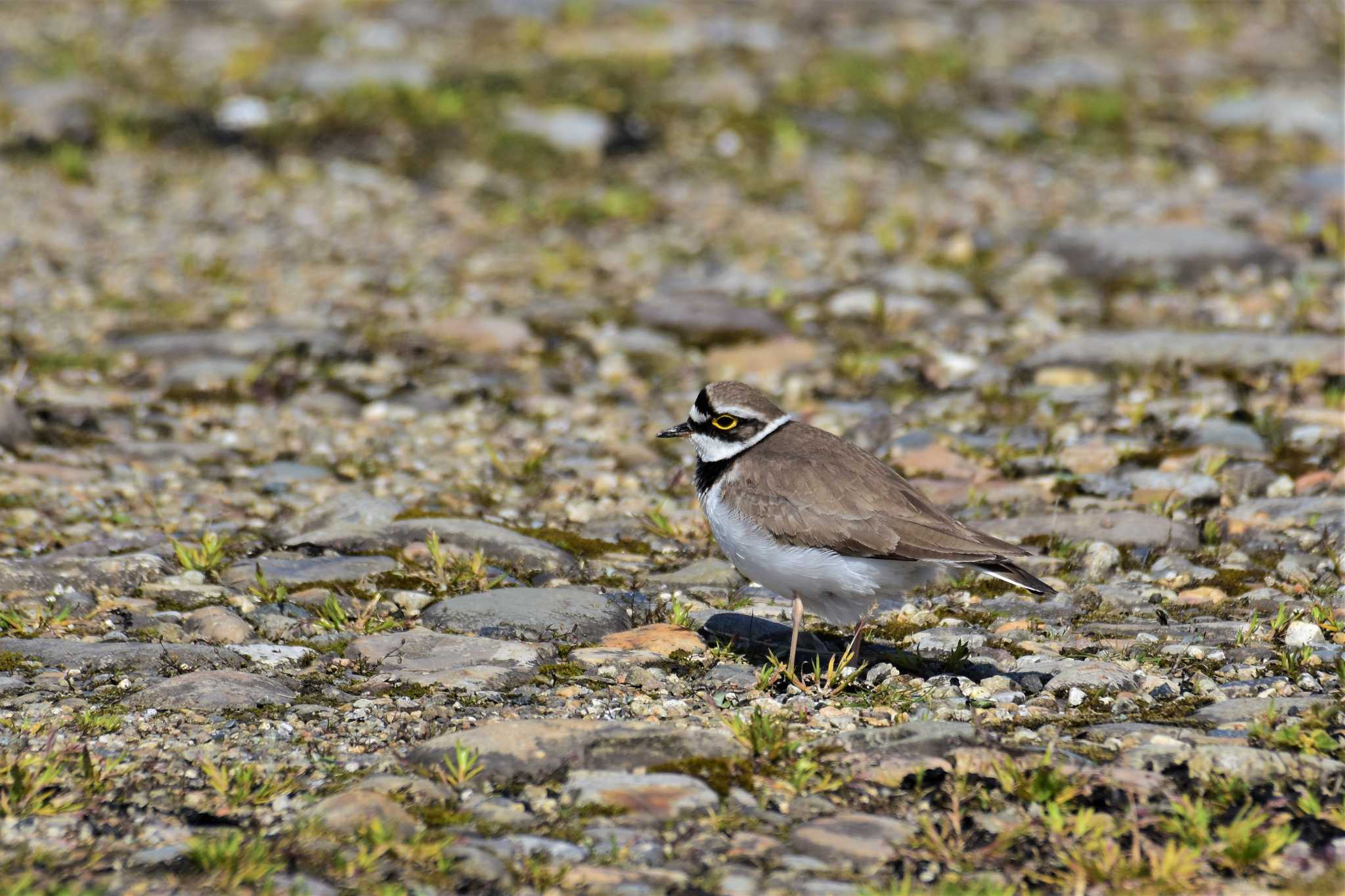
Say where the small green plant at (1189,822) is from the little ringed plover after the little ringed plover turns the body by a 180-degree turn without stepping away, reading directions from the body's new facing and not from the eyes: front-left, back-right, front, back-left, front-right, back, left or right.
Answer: front-right

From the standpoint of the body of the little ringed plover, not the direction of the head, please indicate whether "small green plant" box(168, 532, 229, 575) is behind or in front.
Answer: in front

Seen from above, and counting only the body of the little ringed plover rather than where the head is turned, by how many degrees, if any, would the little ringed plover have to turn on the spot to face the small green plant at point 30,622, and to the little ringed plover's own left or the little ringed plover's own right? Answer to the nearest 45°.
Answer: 0° — it already faces it

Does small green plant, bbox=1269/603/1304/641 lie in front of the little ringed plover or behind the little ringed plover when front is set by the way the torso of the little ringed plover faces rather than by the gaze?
behind

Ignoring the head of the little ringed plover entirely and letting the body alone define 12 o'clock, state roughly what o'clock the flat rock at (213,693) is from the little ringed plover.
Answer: The flat rock is roughly at 11 o'clock from the little ringed plover.

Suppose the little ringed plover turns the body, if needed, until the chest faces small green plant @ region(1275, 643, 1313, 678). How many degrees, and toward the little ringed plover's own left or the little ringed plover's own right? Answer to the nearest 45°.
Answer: approximately 180°

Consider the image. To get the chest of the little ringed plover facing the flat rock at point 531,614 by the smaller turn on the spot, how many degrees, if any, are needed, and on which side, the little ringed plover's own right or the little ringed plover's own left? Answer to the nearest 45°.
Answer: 0° — it already faces it

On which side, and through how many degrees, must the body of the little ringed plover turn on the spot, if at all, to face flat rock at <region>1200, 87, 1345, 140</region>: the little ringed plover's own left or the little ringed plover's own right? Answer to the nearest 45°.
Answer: approximately 90° to the little ringed plover's own right

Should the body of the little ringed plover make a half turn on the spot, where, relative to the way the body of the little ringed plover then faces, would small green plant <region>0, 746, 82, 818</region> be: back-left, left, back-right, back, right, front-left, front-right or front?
back-right

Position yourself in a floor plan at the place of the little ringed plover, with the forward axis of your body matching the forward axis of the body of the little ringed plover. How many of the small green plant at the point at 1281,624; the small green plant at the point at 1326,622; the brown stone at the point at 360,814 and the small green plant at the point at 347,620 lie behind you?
2

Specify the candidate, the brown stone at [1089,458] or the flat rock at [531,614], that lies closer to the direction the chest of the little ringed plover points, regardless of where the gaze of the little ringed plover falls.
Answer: the flat rock

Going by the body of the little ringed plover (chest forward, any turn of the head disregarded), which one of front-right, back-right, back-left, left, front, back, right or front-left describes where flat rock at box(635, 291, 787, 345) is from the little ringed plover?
right

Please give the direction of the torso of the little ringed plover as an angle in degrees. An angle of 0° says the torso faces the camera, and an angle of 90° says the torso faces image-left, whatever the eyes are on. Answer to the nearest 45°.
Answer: approximately 90°

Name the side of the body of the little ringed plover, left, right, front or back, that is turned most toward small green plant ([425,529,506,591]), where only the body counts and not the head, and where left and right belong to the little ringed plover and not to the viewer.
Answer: front
